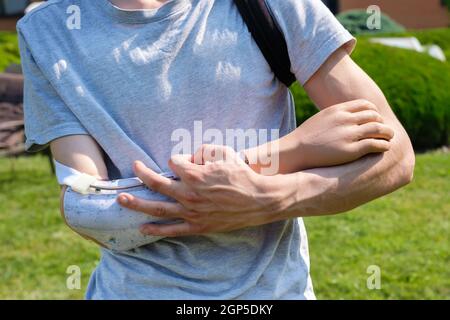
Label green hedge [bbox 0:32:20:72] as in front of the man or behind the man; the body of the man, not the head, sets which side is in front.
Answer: behind

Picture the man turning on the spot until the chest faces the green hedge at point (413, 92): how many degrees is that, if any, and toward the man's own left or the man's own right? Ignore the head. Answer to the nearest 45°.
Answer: approximately 180°

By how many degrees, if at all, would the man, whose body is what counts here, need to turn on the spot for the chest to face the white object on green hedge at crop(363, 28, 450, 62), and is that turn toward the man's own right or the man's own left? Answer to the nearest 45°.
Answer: approximately 180°

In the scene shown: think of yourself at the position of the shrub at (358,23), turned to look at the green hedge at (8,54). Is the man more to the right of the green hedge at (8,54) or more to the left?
left

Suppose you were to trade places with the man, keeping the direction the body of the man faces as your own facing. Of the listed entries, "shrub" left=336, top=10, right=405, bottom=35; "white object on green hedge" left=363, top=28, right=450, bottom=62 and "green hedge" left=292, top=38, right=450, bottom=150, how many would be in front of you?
0

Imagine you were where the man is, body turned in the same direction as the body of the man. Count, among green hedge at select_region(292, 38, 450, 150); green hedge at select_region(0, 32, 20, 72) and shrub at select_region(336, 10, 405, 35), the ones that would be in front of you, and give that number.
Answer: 0

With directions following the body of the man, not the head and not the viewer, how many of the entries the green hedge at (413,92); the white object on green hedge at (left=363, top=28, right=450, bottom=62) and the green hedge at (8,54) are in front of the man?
0

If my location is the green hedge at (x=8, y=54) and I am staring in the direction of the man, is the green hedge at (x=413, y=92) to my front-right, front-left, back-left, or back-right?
front-left

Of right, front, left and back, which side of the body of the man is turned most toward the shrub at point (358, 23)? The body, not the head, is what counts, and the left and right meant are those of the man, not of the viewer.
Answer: back

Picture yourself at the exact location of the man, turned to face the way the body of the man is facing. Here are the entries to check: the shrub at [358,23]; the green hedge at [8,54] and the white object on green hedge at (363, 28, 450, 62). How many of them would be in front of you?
0

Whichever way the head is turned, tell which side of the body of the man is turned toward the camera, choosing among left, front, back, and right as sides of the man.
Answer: front
